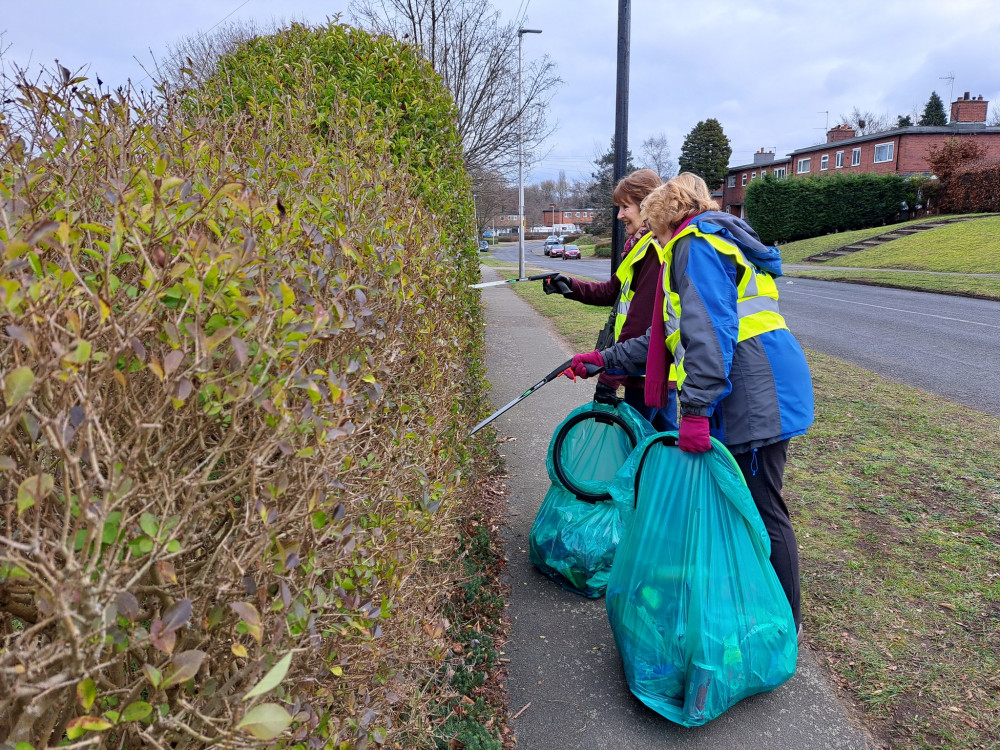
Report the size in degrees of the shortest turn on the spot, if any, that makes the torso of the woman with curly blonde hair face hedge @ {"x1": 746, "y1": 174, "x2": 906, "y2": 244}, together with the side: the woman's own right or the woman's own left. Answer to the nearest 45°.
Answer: approximately 90° to the woman's own right

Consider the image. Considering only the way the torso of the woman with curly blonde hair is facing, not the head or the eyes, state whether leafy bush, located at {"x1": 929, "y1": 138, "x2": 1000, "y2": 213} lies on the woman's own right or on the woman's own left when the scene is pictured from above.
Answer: on the woman's own right

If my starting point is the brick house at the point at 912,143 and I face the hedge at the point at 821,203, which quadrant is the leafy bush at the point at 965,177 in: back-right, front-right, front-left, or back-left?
front-left

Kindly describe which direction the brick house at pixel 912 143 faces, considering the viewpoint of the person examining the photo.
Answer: facing the viewer and to the left of the viewer

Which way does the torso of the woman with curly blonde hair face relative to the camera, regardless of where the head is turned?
to the viewer's left

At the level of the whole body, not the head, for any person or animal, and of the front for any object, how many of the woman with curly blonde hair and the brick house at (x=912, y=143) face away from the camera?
0

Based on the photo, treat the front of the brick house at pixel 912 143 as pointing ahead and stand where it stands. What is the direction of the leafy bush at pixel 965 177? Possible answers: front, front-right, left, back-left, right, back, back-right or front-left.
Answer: front-left

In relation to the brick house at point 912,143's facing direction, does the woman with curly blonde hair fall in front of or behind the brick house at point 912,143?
in front

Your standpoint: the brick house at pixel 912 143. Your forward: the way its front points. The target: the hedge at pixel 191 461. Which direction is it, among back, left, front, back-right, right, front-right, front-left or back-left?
front-left

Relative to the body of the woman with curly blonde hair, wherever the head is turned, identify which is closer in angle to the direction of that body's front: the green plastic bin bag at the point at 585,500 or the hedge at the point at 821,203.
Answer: the green plastic bin bag

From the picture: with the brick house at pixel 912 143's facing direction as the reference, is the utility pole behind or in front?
in front

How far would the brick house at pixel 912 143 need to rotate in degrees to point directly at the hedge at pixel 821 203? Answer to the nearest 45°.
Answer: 0° — it already faces it
